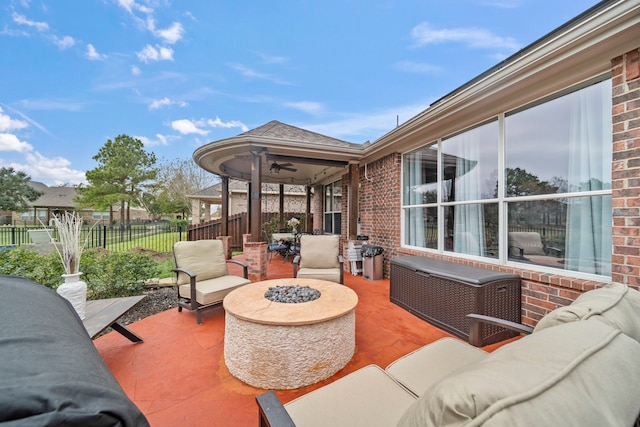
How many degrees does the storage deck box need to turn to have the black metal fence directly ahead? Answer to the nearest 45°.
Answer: approximately 45° to its right

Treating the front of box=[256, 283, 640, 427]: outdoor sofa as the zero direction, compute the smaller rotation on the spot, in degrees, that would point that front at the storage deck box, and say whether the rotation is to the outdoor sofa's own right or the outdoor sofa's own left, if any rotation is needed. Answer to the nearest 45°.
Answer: approximately 45° to the outdoor sofa's own right

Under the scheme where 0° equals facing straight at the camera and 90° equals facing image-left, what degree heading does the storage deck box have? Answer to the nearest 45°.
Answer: approximately 45°

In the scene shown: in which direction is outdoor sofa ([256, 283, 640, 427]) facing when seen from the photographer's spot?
facing away from the viewer and to the left of the viewer

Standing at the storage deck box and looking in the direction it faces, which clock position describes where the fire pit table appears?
The fire pit table is roughly at 12 o'clock from the storage deck box.

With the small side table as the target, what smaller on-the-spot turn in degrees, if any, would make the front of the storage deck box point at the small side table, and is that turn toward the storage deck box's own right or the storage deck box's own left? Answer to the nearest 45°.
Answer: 0° — it already faces it

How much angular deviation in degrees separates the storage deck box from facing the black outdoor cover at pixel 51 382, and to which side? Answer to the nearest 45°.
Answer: approximately 45° to its left

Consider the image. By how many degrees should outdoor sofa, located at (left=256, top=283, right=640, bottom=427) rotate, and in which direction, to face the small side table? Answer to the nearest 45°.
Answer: approximately 45° to its left

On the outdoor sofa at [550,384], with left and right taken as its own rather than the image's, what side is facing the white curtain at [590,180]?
right

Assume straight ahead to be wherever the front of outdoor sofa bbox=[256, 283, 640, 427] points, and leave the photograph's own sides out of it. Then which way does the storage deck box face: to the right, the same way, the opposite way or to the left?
to the left
